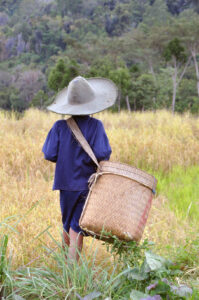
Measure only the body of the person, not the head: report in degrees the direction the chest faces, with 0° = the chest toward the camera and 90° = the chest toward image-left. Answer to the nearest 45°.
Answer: approximately 180°

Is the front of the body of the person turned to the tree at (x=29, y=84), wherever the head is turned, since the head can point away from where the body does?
yes
